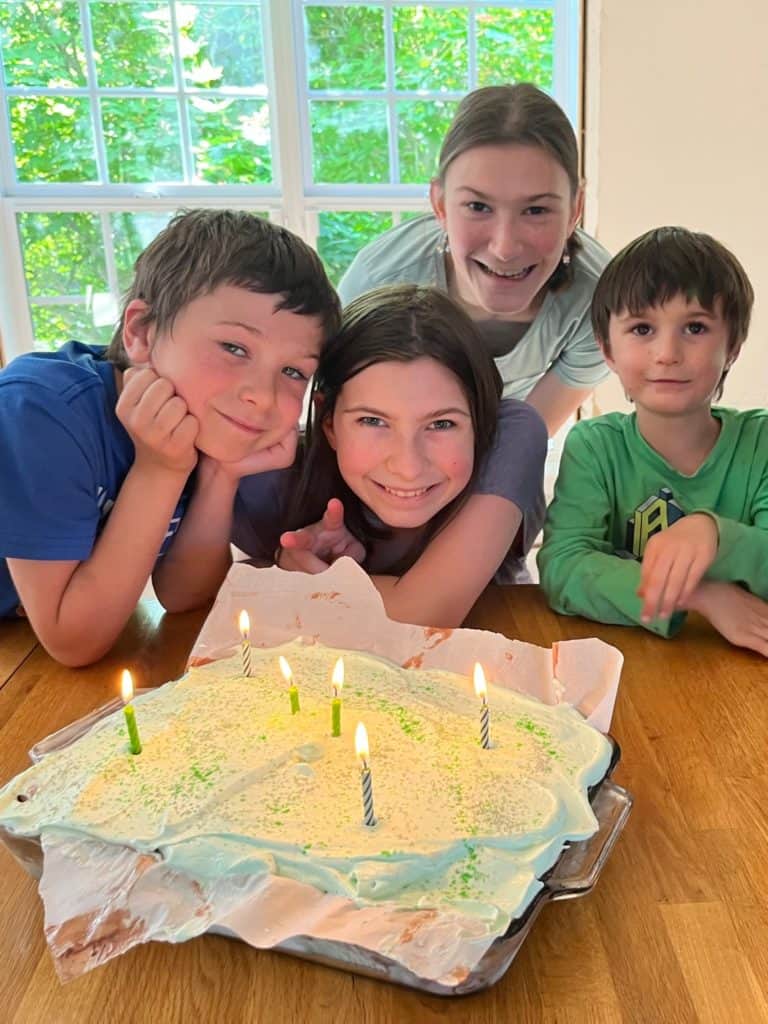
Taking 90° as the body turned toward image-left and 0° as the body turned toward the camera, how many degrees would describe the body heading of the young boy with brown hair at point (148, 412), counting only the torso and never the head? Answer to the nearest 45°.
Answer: approximately 315°

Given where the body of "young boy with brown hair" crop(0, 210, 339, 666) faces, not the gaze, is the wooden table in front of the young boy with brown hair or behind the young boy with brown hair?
in front

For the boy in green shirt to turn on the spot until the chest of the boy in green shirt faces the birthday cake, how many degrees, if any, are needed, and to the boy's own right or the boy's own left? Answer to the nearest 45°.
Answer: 0° — they already face it

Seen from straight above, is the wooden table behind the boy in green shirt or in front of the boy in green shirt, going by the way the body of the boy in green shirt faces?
in front

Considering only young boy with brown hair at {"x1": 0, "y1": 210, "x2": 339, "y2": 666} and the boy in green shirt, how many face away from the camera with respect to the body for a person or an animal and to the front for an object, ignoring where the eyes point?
0

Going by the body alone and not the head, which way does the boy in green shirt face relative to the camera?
toward the camera

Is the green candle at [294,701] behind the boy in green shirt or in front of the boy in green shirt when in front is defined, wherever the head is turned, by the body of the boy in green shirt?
in front

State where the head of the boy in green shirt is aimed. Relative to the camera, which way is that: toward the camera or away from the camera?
toward the camera

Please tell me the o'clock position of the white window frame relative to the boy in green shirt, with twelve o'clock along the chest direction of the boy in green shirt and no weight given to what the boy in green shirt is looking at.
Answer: The white window frame is roughly at 5 o'clock from the boy in green shirt.
